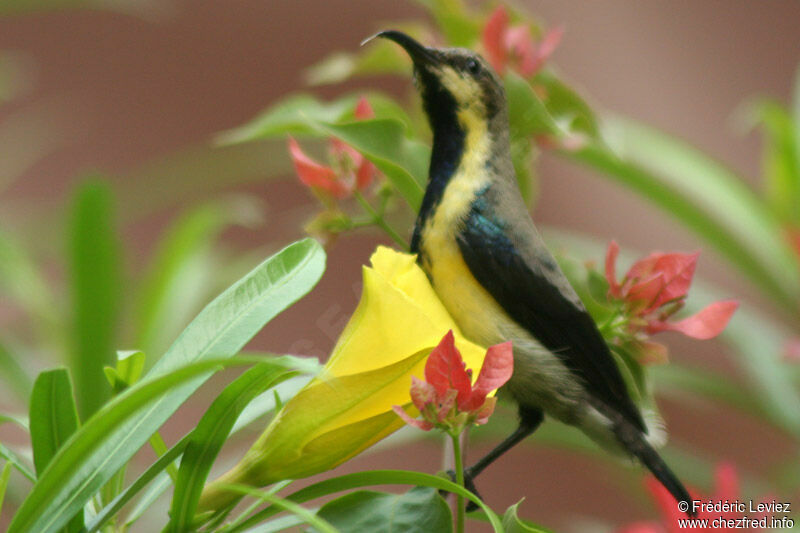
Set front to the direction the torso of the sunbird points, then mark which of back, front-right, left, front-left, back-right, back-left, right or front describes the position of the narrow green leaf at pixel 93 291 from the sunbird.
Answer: front-right

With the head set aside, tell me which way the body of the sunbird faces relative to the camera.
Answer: to the viewer's left

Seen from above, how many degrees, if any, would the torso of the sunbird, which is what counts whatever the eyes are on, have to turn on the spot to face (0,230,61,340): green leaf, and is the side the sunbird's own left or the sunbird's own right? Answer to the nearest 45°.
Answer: approximately 45° to the sunbird's own right

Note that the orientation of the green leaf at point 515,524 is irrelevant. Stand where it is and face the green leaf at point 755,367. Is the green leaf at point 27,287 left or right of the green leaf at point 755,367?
left
